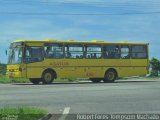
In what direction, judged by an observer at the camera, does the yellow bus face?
facing the viewer and to the left of the viewer
